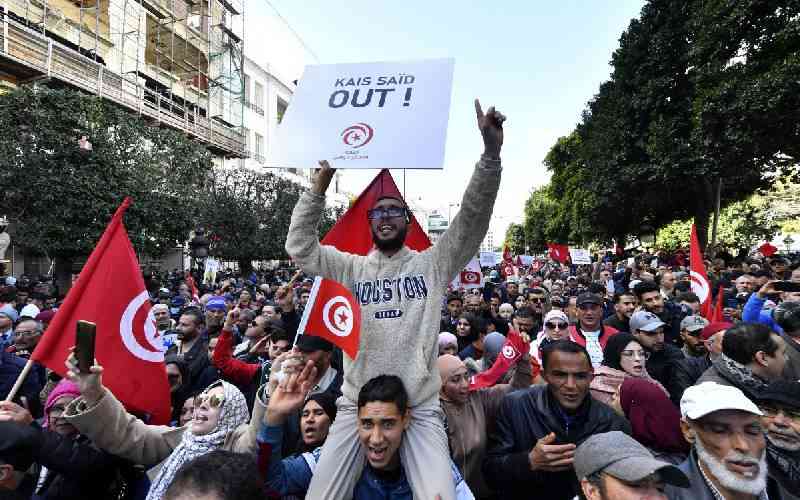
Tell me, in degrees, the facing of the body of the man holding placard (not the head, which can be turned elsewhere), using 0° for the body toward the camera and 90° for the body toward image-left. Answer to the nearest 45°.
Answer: approximately 0°

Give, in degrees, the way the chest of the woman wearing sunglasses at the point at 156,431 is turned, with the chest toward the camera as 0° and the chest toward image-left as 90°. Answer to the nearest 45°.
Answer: approximately 45°

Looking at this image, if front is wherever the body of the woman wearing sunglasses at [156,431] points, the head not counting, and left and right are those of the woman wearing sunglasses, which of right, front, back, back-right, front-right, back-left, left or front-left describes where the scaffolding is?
back-right

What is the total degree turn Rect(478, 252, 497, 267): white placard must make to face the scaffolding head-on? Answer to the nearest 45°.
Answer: approximately 90° to its right

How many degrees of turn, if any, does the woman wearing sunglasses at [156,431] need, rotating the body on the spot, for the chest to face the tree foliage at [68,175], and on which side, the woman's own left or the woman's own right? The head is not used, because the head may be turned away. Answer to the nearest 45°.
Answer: approximately 135° to the woman's own right

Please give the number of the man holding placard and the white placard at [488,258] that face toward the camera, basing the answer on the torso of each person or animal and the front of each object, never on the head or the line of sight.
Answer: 2

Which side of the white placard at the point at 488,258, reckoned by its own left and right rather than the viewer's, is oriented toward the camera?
front

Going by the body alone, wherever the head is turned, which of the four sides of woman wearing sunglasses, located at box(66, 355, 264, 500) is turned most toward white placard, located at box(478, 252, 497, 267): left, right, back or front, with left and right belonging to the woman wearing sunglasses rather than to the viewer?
back

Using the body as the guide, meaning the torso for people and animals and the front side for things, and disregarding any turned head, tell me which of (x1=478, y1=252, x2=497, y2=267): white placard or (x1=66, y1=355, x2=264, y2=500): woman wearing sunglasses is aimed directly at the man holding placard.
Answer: the white placard

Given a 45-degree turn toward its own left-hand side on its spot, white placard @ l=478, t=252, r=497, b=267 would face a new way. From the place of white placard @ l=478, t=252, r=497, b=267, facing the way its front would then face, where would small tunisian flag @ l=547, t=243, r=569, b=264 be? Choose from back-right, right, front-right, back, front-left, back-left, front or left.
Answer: left

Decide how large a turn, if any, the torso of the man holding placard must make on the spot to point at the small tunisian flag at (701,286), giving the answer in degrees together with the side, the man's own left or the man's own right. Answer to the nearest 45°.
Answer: approximately 135° to the man's own left
